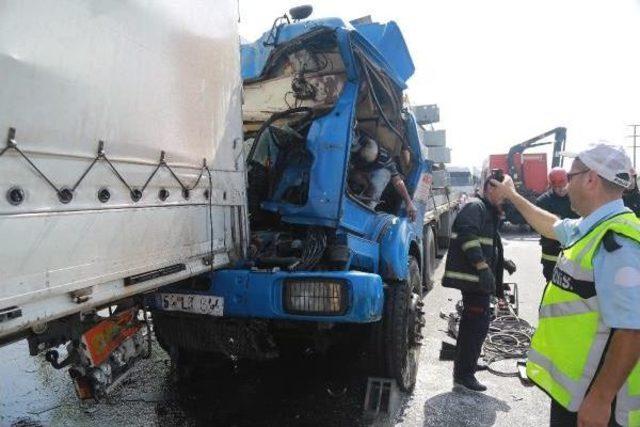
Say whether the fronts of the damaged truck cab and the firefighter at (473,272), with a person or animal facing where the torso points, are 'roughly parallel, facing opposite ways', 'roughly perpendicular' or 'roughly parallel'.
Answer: roughly perpendicular

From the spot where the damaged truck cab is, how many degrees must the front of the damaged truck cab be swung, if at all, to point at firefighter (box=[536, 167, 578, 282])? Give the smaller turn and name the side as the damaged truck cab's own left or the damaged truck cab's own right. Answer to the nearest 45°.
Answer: approximately 135° to the damaged truck cab's own left

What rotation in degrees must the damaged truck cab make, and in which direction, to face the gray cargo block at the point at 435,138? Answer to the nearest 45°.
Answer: approximately 135° to its left

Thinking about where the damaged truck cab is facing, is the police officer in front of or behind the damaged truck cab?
in front

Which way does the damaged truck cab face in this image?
toward the camera

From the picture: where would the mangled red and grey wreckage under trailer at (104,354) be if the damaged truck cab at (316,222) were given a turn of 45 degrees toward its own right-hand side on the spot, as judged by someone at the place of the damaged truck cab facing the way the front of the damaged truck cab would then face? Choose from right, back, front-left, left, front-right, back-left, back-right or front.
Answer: front

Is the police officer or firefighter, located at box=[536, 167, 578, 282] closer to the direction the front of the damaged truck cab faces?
the police officer

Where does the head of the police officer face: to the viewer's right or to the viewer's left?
to the viewer's left

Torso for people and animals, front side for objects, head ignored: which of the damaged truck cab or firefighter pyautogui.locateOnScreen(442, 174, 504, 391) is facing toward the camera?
the damaged truck cab
